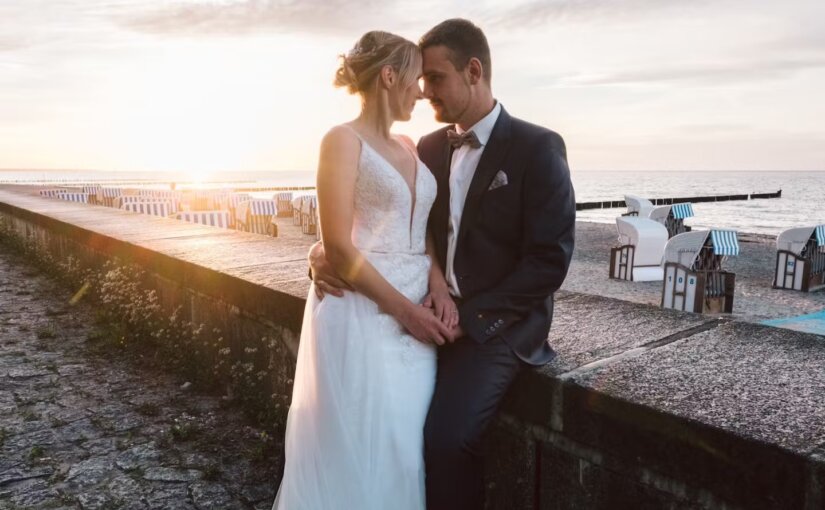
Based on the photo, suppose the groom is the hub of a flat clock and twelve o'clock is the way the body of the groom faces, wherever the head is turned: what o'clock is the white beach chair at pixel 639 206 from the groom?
The white beach chair is roughly at 5 o'clock from the groom.

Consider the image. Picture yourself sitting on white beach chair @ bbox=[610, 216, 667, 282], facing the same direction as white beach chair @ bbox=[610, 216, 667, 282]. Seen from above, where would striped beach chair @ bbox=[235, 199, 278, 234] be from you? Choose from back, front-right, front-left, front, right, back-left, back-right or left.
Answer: front-left

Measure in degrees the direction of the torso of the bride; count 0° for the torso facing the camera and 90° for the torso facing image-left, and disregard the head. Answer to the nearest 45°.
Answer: approximately 315°

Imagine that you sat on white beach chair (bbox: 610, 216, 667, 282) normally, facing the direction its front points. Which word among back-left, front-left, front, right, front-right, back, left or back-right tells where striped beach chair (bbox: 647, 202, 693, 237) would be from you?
front-right
